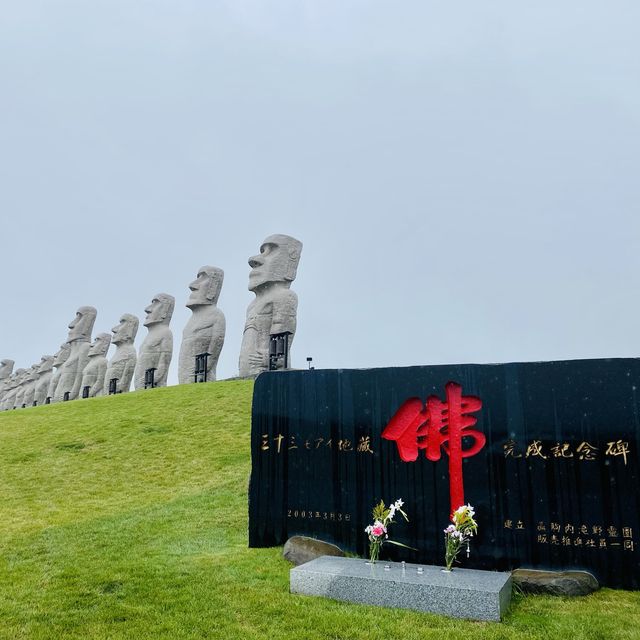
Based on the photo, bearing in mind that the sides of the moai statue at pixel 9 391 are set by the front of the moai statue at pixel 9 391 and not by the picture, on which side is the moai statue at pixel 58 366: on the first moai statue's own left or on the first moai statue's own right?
on the first moai statue's own left

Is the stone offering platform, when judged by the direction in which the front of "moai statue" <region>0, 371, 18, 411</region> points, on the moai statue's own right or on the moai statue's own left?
on the moai statue's own left

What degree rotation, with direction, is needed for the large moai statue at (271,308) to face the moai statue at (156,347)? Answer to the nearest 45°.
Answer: approximately 90° to its right

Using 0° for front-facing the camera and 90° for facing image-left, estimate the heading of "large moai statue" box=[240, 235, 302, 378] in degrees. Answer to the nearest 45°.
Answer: approximately 45°

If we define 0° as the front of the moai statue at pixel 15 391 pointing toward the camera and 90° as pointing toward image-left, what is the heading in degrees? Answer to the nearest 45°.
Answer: approximately 45°

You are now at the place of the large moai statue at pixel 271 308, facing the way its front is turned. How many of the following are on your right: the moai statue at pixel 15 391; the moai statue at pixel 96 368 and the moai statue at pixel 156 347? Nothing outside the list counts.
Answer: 3

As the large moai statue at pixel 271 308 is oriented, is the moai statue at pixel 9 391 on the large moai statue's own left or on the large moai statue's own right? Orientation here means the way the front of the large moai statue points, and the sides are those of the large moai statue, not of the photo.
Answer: on the large moai statue's own right
